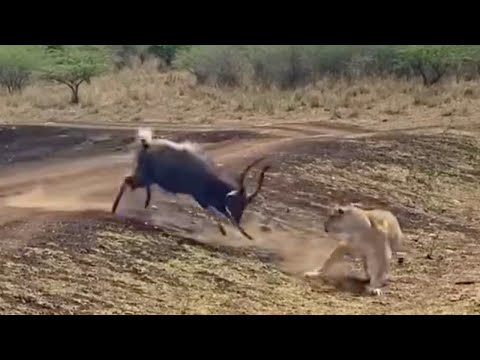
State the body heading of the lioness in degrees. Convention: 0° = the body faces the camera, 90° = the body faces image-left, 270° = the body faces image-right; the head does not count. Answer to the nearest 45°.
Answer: approximately 45°

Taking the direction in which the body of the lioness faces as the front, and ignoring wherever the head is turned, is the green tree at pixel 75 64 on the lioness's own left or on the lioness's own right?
on the lioness's own right

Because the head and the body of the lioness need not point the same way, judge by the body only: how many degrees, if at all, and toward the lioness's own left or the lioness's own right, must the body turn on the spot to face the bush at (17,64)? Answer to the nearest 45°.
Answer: approximately 45° to the lioness's own right
